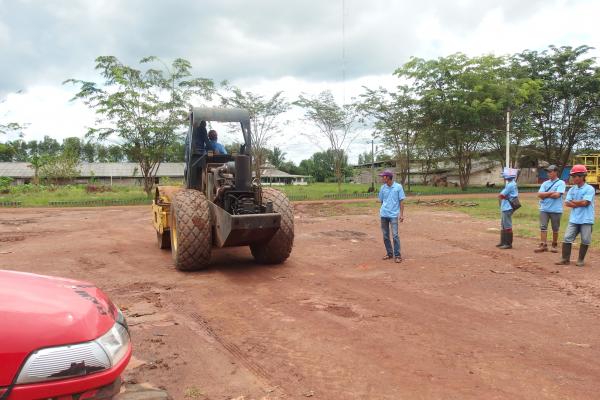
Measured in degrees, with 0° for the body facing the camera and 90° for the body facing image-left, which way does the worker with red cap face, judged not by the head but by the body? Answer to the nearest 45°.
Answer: approximately 45°

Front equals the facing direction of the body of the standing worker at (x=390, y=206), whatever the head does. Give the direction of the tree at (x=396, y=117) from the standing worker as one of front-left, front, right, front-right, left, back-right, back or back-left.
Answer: back-right

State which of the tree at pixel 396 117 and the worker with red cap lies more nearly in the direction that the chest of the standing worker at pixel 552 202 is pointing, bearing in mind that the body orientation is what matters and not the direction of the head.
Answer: the worker with red cap

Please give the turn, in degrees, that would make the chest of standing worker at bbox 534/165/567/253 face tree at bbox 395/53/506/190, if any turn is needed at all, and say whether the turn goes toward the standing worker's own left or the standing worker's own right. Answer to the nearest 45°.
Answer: approximately 135° to the standing worker's own right

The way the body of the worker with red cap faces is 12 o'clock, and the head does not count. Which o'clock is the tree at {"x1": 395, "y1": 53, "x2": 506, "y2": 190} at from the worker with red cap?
The tree is roughly at 4 o'clock from the worker with red cap.

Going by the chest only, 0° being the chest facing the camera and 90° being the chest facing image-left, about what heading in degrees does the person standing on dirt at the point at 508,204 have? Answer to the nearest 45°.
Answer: approximately 90°

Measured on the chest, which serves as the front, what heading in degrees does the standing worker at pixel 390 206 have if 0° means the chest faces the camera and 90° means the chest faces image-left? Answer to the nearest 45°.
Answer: approximately 45°

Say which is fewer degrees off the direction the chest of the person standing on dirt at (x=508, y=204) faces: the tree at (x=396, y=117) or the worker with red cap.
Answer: the tree

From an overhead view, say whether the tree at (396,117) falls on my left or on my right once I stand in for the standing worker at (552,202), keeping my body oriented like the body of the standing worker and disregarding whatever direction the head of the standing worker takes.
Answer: on my right

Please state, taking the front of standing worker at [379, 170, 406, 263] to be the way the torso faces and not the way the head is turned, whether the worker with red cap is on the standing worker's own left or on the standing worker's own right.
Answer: on the standing worker's own left
